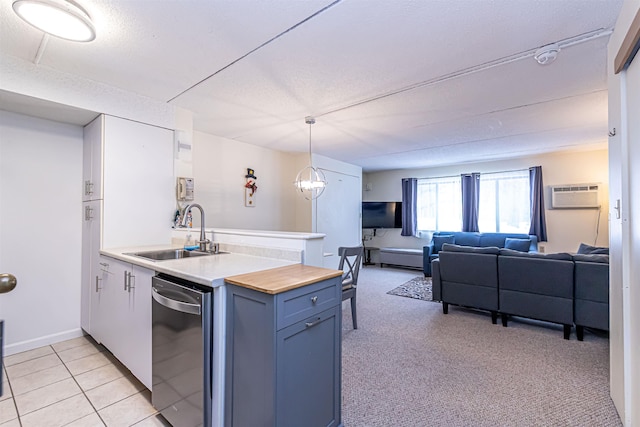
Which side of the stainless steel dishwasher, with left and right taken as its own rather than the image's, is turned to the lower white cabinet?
right

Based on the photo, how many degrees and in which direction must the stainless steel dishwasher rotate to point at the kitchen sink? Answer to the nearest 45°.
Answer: approximately 135° to its right

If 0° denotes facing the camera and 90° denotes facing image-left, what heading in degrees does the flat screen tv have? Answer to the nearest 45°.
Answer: approximately 0°

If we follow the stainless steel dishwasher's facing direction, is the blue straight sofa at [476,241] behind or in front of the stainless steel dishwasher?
behind

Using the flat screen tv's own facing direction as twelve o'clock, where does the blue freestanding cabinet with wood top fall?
The blue freestanding cabinet with wood top is roughly at 12 o'clock from the flat screen tv.

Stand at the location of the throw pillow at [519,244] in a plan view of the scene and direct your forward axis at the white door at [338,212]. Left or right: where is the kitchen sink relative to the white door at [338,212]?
left
